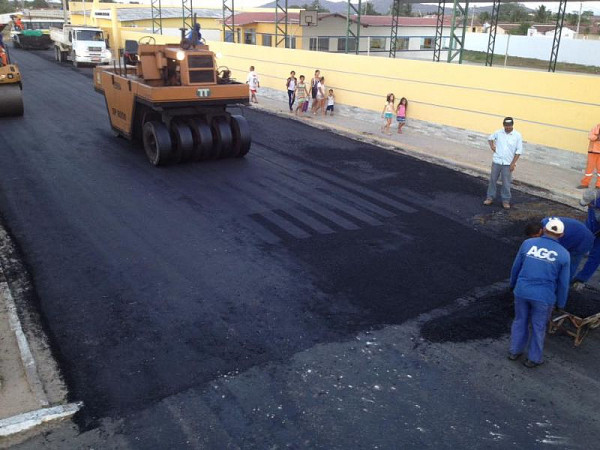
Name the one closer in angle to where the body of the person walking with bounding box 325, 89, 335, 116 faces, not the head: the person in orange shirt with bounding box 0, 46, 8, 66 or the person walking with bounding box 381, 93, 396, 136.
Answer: the person walking

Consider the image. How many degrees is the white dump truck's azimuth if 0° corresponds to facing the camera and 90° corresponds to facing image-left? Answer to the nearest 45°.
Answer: approximately 315°

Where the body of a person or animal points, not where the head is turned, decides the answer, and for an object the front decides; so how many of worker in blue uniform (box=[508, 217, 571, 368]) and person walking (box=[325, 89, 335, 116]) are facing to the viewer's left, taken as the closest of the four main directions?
0

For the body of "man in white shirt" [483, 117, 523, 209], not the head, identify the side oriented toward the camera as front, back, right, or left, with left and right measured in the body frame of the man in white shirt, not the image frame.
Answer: front

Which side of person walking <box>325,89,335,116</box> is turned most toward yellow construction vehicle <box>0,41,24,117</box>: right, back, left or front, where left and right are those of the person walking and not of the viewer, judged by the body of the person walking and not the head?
right

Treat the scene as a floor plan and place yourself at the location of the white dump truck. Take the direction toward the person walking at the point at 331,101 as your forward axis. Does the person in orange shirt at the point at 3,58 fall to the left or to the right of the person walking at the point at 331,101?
right

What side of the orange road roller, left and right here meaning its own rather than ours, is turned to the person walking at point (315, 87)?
left

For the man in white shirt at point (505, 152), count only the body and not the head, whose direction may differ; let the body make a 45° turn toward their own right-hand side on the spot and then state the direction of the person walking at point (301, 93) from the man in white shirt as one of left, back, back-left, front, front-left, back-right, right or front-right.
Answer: right

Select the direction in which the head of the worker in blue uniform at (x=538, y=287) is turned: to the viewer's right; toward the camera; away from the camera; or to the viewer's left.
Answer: away from the camera

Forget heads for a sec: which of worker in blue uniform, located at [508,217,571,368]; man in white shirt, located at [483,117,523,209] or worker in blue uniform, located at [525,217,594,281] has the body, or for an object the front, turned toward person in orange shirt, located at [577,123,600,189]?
worker in blue uniform, located at [508,217,571,368]

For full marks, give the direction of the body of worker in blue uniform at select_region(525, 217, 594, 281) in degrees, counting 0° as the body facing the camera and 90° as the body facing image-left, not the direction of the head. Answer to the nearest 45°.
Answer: approximately 90°

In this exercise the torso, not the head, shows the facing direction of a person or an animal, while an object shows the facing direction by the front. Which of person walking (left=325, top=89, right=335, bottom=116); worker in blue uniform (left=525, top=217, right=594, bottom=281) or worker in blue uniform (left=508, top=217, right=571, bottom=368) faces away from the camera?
worker in blue uniform (left=508, top=217, right=571, bottom=368)

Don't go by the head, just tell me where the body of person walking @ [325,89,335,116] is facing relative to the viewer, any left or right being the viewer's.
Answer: facing the viewer and to the right of the viewer

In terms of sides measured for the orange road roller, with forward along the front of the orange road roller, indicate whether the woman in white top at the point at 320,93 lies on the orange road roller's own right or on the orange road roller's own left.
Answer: on the orange road roller's own left

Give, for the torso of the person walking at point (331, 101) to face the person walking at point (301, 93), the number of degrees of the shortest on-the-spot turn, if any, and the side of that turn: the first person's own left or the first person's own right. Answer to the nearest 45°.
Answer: approximately 135° to the first person's own right

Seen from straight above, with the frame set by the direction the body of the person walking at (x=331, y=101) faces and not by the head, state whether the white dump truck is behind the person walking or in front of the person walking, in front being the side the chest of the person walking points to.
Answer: behind

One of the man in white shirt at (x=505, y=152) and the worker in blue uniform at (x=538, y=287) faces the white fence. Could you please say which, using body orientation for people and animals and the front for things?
the worker in blue uniform
